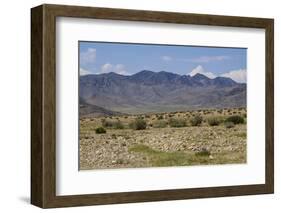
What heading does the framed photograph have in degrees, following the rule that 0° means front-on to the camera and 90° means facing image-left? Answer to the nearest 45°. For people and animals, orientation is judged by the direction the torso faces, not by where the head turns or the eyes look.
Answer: approximately 315°
